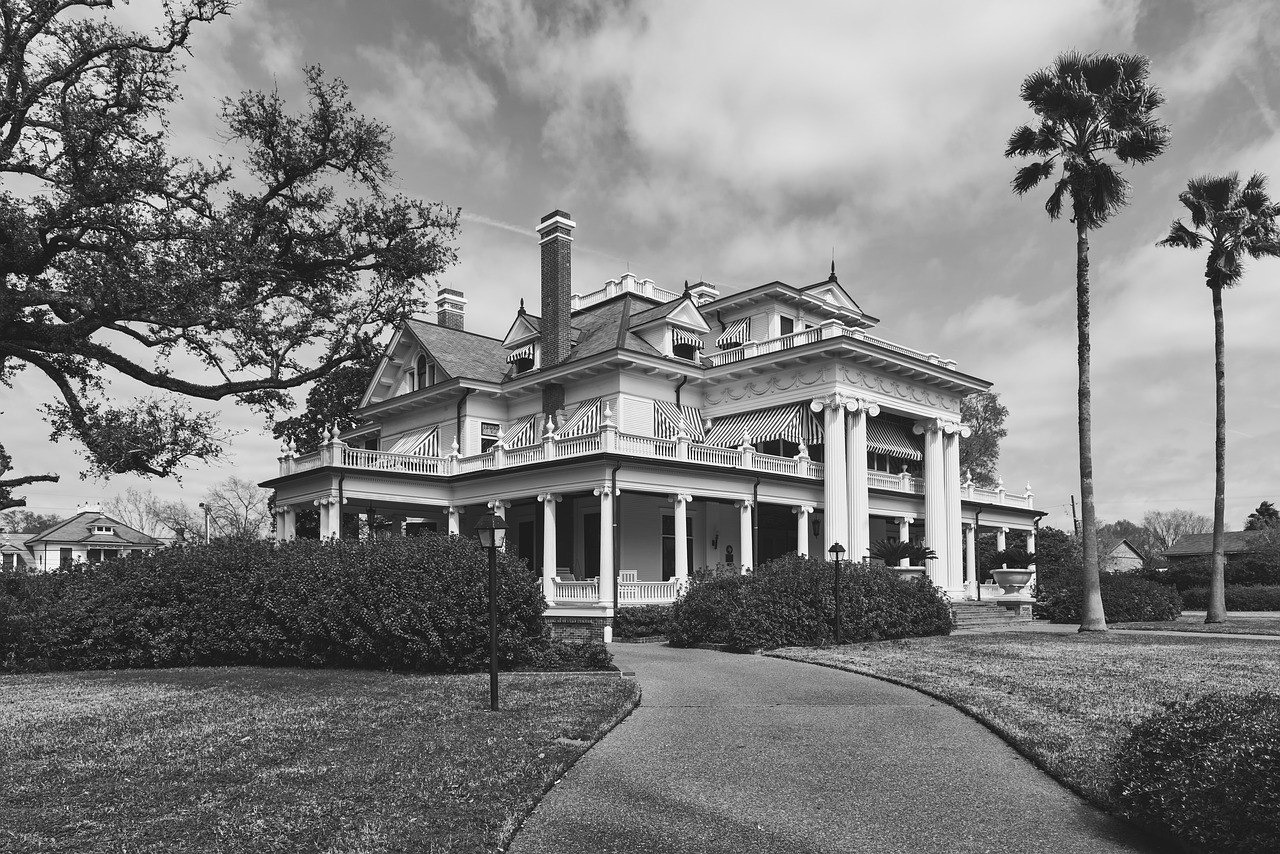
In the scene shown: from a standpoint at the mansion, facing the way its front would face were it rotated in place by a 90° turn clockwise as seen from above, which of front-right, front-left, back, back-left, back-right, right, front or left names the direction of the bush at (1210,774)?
front-left

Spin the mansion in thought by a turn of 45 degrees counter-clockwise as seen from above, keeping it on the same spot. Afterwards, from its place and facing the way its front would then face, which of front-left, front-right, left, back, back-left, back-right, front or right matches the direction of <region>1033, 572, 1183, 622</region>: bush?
front

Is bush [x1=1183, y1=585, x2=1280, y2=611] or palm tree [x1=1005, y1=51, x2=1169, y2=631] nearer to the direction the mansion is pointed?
the palm tree

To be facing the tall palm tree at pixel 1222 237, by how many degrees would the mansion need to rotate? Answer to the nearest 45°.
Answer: approximately 45° to its left

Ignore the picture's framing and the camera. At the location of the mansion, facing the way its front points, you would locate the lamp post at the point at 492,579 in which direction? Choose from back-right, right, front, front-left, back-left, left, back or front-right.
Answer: front-right

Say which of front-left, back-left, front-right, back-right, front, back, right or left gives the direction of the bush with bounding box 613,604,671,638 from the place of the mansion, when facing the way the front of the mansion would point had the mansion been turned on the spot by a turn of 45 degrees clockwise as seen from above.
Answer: front

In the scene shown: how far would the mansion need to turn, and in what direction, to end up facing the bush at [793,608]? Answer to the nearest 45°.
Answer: approximately 45° to its right

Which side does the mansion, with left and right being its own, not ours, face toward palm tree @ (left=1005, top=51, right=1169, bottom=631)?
front
